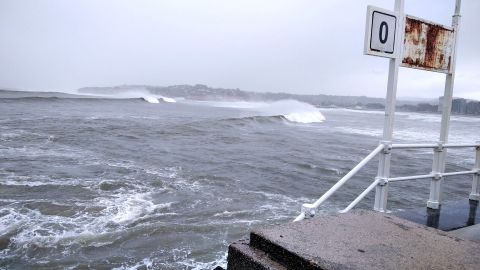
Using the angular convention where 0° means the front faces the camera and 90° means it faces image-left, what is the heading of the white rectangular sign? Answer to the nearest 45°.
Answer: approximately 315°

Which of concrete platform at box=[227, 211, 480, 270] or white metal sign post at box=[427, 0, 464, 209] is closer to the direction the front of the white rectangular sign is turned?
the concrete platform

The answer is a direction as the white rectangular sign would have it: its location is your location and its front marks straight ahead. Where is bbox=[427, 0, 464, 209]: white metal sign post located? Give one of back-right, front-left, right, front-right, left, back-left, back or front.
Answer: left

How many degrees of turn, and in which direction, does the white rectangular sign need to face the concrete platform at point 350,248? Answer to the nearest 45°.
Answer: approximately 45° to its right
